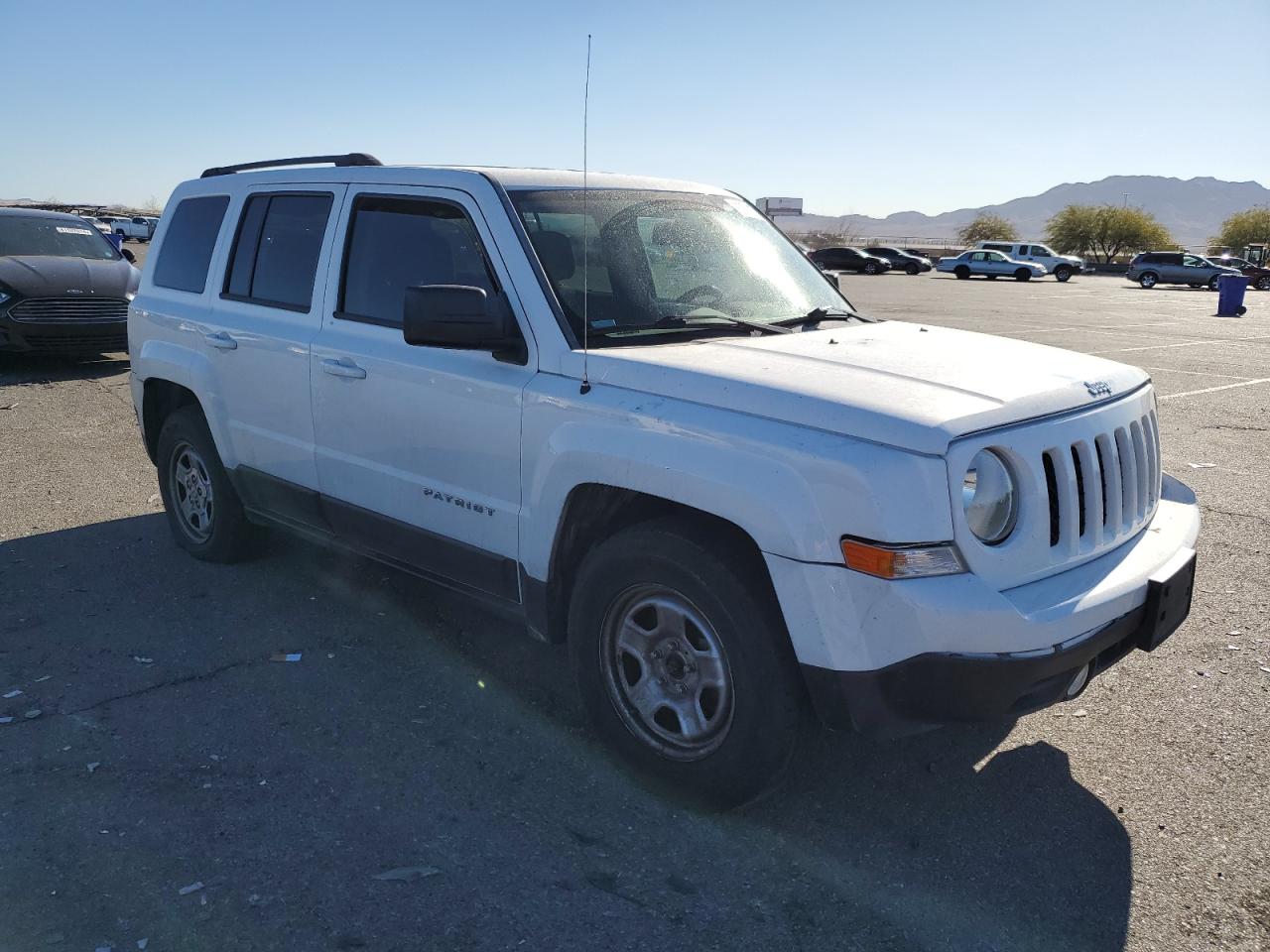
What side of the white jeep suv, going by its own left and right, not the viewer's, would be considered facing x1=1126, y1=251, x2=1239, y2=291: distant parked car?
left

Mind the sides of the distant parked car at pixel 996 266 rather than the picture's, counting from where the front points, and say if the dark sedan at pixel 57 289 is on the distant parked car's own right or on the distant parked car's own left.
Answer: on the distant parked car's own right

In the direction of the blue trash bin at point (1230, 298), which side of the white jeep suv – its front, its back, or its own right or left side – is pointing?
left

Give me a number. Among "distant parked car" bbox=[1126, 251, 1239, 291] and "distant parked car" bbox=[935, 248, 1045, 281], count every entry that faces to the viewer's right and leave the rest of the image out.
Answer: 2

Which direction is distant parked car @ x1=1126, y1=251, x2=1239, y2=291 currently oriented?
to the viewer's right

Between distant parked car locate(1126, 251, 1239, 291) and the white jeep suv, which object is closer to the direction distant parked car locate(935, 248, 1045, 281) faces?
the distant parked car

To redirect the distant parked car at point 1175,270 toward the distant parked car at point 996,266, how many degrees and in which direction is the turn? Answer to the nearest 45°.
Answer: approximately 180°

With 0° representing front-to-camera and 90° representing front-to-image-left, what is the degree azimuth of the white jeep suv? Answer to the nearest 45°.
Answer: approximately 315°

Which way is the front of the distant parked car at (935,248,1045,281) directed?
to the viewer's right

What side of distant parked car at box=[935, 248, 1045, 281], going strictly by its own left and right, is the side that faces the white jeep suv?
right

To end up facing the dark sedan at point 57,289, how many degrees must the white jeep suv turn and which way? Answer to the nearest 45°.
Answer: approximately 180°
